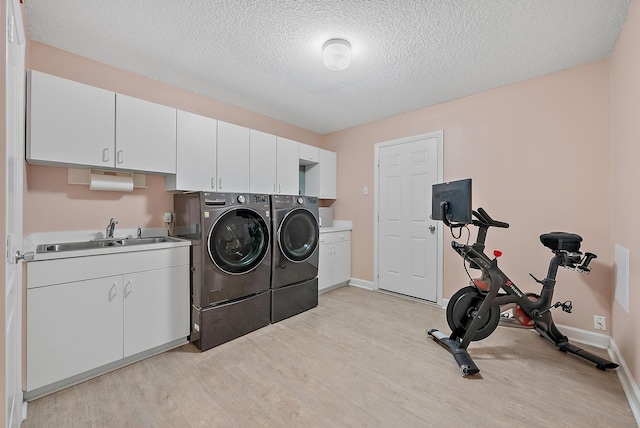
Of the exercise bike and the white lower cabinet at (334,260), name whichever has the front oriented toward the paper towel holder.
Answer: the exercise bike

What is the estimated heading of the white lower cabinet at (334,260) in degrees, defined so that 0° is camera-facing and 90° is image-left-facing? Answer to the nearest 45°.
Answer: approximately 315°

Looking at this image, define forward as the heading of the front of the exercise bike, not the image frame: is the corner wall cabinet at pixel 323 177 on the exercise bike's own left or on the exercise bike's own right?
on the exercise bike's own right

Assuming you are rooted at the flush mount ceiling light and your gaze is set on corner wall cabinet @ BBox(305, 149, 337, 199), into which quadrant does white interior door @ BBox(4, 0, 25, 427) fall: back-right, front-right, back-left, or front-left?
back-left

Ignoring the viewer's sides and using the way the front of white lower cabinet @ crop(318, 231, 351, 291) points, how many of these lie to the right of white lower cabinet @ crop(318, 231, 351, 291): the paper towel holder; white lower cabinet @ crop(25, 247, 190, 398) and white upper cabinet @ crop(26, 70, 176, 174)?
3

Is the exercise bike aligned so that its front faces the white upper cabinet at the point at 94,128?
yes

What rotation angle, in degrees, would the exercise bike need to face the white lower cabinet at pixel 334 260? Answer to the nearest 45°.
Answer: approximately 45° to its right

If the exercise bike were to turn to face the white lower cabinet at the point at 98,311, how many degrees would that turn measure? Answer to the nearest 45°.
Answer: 0° — it already faces it

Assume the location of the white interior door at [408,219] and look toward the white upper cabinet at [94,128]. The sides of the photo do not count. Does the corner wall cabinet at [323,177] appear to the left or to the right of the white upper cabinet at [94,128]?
right
